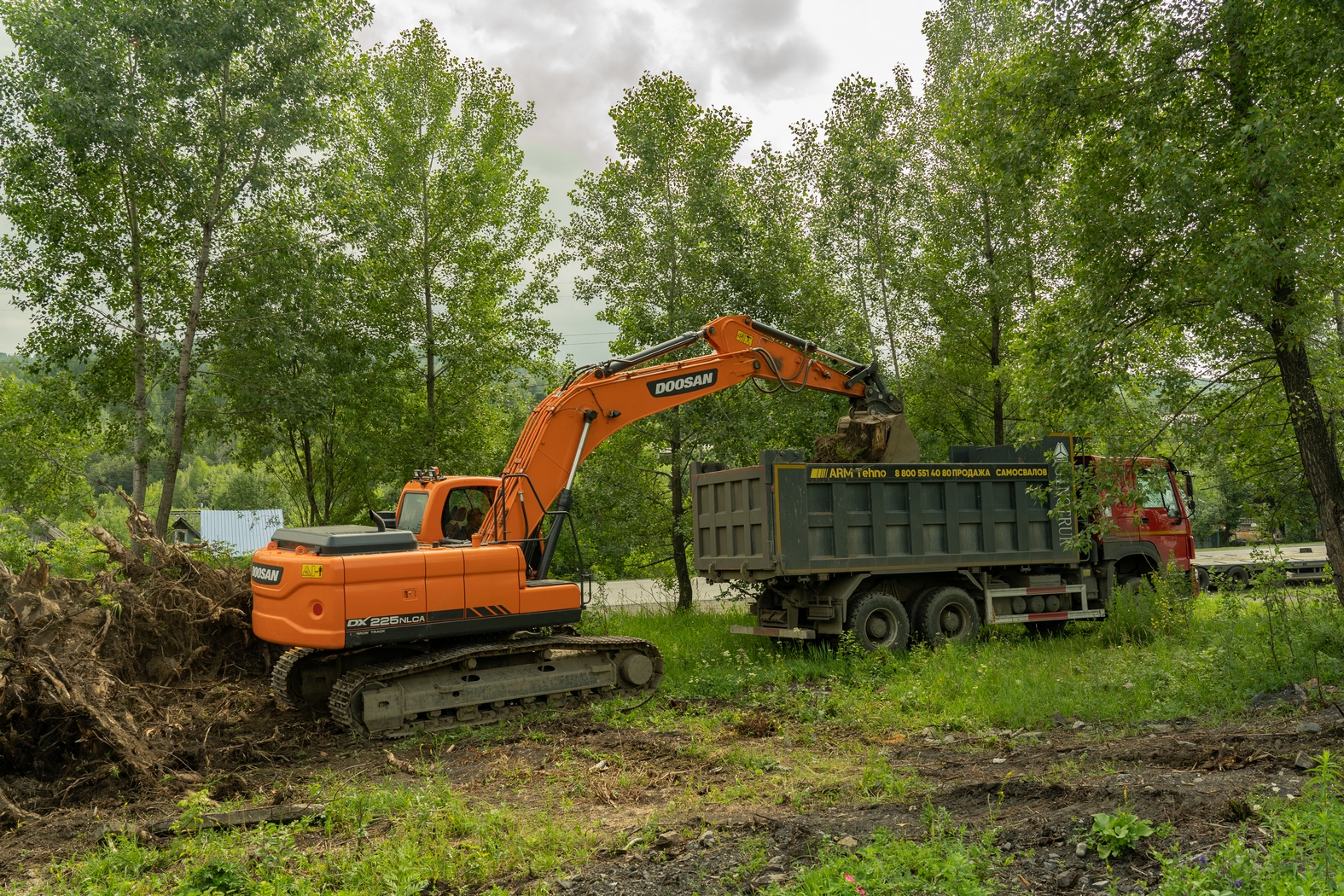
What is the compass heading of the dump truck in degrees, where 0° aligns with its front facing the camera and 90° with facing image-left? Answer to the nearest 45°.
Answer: approximately 225°

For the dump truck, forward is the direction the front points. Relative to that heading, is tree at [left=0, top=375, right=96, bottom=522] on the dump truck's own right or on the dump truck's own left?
on the dump truck's own left

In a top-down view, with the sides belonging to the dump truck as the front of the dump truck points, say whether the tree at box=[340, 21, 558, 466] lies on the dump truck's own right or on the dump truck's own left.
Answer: on the dump truck's own left

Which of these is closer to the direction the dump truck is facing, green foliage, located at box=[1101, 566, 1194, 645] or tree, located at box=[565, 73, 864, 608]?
the green foliage

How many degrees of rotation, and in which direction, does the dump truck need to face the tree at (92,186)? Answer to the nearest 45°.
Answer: approximately 135° to its left

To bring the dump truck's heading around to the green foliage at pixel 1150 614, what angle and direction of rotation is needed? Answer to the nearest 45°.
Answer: approximately 45° to its right

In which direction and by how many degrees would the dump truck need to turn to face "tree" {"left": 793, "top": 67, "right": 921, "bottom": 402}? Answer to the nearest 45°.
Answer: approximately 45° to its left
